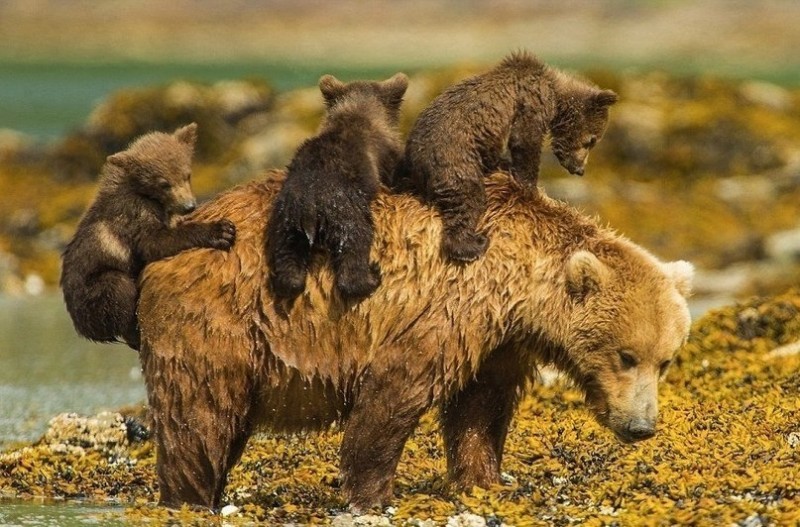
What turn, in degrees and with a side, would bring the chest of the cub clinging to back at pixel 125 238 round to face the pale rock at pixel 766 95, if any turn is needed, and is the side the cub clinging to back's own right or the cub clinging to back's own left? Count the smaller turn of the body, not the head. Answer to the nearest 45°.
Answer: approximately 45° to the cub clinging to back's own left

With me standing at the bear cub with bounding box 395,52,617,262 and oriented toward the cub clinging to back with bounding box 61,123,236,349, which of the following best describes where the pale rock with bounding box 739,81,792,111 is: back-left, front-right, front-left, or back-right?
back-right

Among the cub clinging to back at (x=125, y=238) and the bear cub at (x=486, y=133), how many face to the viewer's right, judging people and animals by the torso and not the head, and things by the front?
2

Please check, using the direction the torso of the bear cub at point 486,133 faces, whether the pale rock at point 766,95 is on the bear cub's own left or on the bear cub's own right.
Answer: on the bear cub's own left

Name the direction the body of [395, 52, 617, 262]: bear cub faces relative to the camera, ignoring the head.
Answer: to the viewer's right

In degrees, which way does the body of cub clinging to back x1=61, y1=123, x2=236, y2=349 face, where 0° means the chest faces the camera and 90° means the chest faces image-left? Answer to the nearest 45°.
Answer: approximately 270°

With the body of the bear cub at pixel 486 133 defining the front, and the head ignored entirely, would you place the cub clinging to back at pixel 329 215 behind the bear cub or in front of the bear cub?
behind

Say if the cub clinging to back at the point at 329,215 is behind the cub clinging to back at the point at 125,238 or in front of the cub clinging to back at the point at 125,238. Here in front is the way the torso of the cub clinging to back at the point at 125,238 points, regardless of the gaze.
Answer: in front

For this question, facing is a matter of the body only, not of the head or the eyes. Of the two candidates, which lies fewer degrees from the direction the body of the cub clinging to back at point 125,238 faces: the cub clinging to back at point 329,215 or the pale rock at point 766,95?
the cub clinging to back

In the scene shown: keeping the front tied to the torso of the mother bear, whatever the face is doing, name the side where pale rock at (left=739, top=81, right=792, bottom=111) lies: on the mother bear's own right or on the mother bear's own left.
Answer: on the mother bear's own left

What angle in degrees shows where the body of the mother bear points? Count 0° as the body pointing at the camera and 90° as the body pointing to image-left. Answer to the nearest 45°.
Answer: approximately 270°
